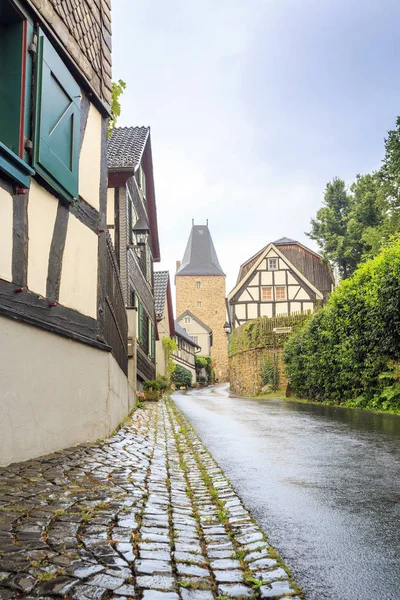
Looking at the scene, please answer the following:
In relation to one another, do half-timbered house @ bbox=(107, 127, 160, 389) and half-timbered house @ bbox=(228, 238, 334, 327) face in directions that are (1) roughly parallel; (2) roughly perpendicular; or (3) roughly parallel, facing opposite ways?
roughly perpendicular

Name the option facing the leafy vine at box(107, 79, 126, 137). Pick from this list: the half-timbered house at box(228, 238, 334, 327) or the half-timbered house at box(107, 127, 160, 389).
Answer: the half-timbered house at box(228, 238, 334, 327)

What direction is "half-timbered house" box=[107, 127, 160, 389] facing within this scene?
to the viewer's right

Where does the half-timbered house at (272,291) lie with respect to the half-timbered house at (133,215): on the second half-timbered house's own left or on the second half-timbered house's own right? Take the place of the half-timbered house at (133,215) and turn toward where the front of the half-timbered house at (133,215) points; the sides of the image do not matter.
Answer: on the second half-timbered house's own left

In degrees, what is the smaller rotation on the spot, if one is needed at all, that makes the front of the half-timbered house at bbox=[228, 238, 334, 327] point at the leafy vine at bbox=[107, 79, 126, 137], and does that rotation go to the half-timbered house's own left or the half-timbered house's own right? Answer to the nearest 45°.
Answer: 0° — it already faces it

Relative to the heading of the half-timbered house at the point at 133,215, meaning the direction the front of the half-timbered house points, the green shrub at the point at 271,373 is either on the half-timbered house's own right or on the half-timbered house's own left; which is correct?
on the half-timbered house's own left

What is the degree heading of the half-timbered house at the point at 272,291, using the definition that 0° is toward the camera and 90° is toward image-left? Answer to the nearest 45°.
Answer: approximately 0°

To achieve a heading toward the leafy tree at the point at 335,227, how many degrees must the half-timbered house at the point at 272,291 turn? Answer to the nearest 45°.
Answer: approximately 135° to its left

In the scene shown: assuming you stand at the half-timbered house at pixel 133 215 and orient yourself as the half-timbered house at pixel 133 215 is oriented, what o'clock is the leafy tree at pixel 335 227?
The leafy tree is roughly at 10 o'clock from the half-timbered house.

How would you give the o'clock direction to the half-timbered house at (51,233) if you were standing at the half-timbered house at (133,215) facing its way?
the half-timbered house at (51,233) is roughly at 3 o'clock from the half-timbered house at (133,215).

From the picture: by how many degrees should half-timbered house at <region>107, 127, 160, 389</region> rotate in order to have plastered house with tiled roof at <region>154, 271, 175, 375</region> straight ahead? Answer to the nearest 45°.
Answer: approximately 90° to its left
